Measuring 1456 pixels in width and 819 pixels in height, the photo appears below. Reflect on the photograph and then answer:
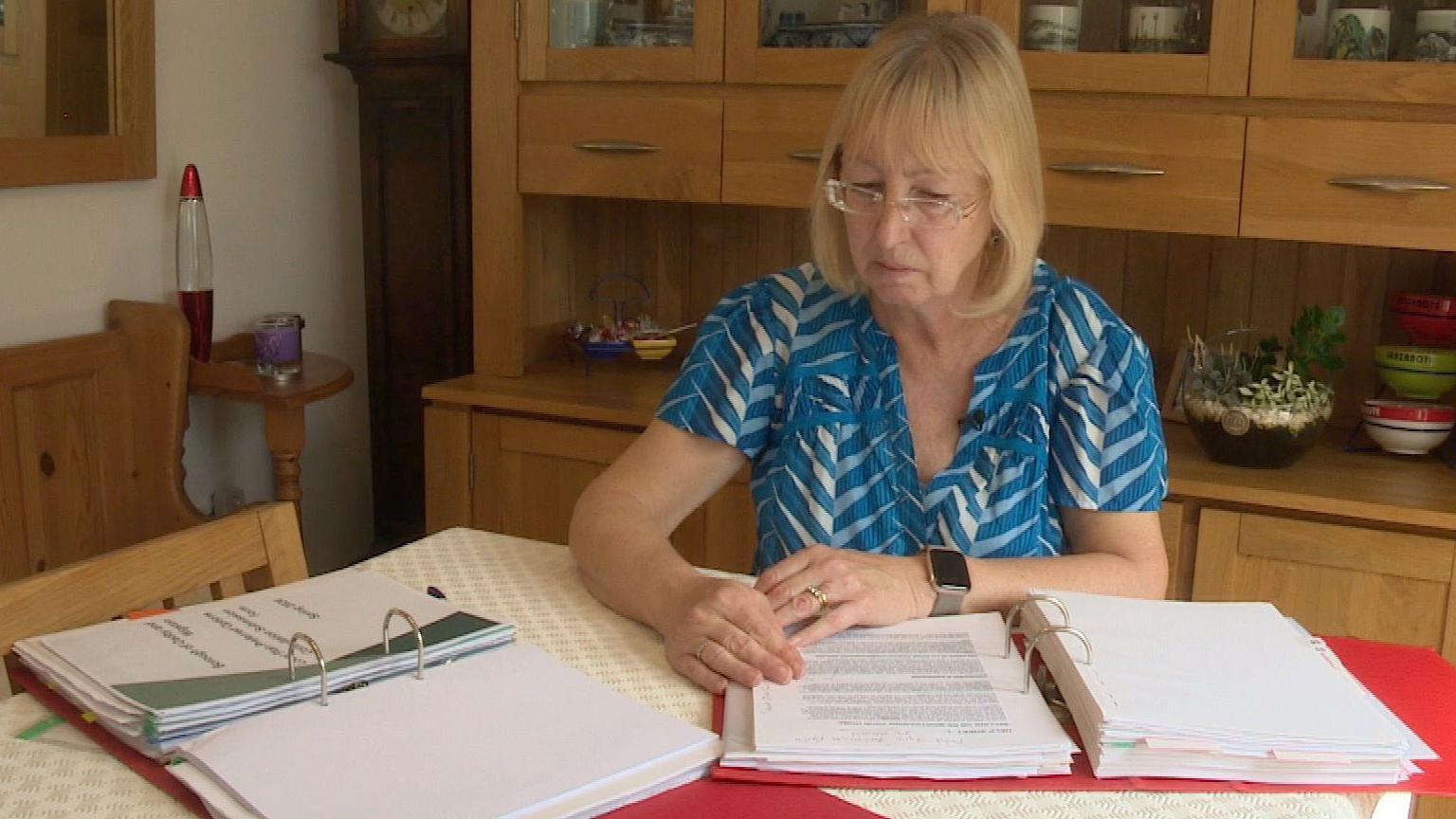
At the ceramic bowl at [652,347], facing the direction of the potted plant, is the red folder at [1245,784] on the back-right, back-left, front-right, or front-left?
front-right

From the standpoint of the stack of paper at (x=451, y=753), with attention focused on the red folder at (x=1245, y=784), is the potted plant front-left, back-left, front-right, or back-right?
front-left

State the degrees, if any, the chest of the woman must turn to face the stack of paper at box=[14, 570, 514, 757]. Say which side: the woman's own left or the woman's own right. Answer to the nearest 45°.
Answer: approximately 45° to the woman's own right

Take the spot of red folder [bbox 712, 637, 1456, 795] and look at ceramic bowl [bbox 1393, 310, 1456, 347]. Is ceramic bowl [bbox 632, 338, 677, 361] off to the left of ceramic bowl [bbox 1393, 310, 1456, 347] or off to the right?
left

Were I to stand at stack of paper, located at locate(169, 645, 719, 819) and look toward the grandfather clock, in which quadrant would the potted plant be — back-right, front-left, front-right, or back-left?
front-right

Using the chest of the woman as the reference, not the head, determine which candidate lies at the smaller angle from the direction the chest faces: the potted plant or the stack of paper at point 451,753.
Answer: the stack of paper

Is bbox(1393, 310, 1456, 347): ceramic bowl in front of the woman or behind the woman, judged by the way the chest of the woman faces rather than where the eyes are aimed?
behind

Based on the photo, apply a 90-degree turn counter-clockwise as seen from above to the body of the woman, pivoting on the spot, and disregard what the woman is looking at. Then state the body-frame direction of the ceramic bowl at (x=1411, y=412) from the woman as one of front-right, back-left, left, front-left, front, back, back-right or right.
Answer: front-left

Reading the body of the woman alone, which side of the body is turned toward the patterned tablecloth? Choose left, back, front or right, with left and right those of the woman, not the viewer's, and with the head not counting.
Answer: front

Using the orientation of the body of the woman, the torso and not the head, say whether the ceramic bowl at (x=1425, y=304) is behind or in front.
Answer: behind

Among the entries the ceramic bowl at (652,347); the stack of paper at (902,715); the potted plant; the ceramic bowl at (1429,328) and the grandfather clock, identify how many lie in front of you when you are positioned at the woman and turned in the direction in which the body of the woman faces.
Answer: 1

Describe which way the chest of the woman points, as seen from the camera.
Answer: toward the camera

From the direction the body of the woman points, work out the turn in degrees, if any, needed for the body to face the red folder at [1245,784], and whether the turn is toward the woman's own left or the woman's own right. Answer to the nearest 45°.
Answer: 0° — they already face it

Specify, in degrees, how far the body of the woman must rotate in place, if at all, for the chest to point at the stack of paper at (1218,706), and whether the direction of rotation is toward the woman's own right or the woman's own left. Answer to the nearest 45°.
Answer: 0° — they already face it

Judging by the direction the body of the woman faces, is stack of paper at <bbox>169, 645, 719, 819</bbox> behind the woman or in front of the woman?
in front
